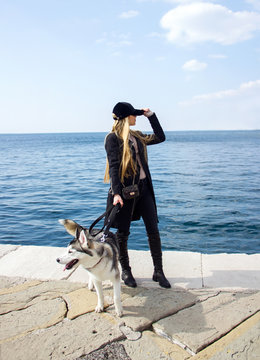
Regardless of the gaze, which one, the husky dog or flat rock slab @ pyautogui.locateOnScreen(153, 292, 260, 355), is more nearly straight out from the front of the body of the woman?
the flat rock slab

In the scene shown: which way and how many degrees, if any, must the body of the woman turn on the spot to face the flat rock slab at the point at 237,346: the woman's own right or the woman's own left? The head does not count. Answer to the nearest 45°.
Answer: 0° — they already face it

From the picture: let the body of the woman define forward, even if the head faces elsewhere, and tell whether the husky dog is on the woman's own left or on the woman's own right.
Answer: on the woman's own right

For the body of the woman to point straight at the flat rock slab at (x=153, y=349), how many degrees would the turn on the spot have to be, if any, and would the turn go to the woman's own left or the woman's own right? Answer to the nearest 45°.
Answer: approximately 45° to the woman's own right

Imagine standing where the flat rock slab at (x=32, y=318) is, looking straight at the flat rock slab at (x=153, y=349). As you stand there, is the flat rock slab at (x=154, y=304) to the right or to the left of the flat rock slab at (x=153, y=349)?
left

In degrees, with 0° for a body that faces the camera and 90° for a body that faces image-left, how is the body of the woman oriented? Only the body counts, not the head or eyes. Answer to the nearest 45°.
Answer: approximately 315°

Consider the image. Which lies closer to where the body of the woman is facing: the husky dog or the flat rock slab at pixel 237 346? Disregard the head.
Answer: the flat rock slab

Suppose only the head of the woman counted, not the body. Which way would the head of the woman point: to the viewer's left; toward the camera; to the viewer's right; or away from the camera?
to the viewer's right

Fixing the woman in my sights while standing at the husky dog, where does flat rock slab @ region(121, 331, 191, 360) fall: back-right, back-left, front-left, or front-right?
back-right

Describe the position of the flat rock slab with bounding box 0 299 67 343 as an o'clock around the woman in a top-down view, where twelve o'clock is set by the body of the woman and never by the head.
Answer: The flat rock slab is roughly at 3 o'clock from the woman.
